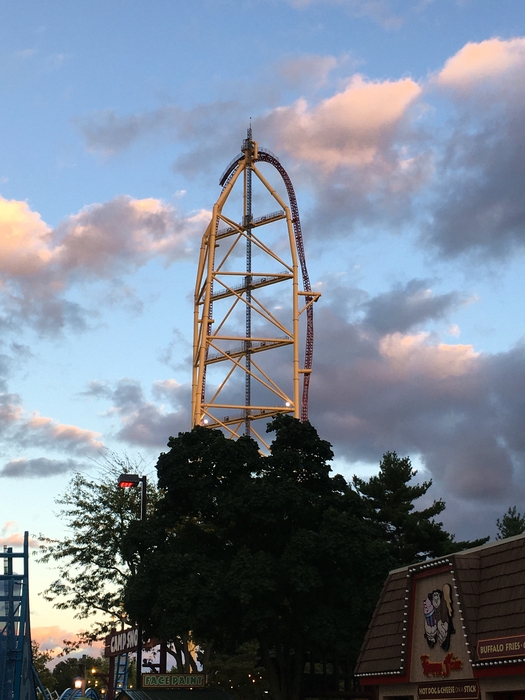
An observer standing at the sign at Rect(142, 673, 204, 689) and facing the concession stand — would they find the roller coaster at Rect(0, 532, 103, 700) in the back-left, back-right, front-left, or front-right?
back-right

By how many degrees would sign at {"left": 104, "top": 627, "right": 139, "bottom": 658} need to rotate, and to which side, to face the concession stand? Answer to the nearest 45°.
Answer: approximately 90° to its left

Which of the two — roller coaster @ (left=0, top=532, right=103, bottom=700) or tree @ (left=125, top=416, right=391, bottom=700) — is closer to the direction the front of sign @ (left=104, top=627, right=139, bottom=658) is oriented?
the roller coaster

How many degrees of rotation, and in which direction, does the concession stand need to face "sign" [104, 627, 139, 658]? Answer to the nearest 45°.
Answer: approximately 90° to its right

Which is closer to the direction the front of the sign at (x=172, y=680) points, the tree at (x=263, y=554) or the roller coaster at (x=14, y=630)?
the roller coaster

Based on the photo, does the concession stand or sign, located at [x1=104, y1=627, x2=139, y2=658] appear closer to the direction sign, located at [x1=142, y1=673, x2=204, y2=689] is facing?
the concession stand

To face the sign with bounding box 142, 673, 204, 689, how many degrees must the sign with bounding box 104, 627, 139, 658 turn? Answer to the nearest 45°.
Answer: approximately 45° to its left

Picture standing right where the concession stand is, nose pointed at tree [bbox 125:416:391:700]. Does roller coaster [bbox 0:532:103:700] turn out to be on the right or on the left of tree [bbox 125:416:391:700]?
left

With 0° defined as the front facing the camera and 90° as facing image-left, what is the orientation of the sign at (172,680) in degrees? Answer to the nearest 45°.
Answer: approximately 0°

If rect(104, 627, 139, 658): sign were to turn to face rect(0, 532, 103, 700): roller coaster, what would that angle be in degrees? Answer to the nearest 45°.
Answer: approximately 90° to its right

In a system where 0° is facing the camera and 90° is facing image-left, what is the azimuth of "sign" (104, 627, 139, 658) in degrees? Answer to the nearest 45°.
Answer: approximately 45°

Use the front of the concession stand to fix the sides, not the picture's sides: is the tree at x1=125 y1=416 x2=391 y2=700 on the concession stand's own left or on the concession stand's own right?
on the concession stand's own right
